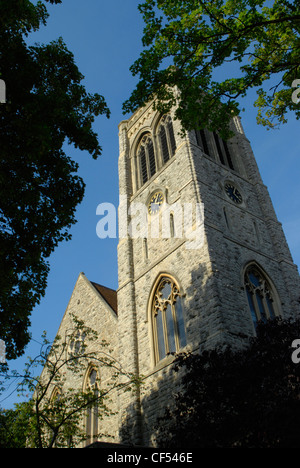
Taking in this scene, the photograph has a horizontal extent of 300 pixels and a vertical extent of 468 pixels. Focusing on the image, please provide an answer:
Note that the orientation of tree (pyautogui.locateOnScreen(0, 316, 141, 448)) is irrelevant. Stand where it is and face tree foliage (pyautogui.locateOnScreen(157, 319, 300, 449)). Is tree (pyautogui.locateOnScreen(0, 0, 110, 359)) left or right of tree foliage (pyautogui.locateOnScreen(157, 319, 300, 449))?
right
